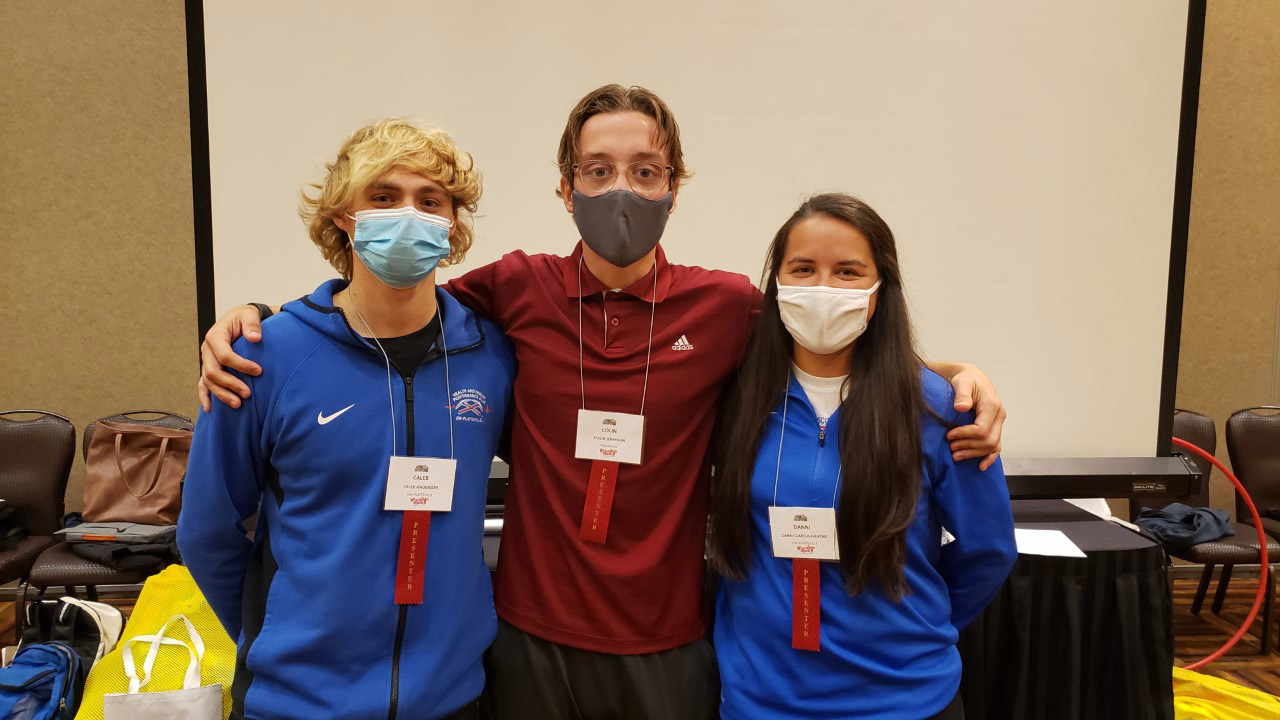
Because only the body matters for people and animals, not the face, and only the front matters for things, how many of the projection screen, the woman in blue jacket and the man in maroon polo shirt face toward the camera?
3

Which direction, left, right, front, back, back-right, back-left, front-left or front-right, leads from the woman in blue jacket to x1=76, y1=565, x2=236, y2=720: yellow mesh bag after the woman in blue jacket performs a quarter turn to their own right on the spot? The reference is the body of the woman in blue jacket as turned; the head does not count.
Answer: front

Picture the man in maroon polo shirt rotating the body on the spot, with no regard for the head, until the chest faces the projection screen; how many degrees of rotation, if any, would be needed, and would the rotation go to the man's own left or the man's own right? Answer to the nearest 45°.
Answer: approximately 135° to the man's own left

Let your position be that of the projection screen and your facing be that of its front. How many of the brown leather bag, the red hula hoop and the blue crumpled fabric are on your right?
1

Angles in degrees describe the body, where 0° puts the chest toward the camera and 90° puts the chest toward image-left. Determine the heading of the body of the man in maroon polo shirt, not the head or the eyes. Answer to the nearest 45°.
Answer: approximately 0°

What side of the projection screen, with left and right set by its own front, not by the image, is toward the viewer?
front

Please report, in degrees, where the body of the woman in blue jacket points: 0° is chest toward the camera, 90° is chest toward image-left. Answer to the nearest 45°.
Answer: approximately 0°

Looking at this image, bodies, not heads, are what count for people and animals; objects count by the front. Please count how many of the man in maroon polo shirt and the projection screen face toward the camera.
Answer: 2

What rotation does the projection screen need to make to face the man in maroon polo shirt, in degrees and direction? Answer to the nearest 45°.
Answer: approximately 45° to its right

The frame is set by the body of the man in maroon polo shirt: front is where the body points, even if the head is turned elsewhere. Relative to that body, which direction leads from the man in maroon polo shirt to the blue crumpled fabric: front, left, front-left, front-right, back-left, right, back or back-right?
back-left

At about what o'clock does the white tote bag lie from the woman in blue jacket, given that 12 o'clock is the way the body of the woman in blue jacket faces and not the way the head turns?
The white tote bag is roughly at 3 o'clock from the woman in blue jacket.
